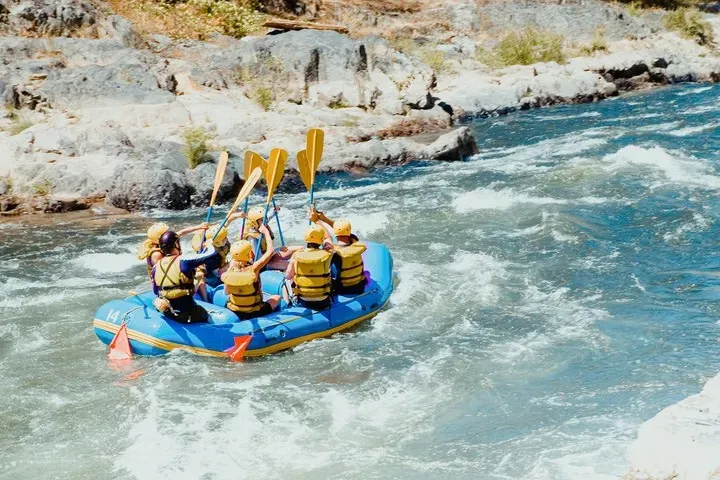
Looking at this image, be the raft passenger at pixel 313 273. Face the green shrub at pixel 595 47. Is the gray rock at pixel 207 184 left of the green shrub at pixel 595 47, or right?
left

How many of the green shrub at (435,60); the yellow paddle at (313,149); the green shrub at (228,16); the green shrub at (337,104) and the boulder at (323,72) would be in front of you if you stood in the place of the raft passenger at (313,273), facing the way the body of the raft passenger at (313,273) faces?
5

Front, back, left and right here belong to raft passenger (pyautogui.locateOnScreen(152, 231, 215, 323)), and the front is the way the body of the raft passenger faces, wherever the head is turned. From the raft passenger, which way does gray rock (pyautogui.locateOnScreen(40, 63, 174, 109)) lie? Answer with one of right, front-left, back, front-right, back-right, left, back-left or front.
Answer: front-left

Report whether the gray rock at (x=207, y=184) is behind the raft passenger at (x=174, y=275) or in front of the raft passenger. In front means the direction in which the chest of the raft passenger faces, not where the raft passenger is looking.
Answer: in front

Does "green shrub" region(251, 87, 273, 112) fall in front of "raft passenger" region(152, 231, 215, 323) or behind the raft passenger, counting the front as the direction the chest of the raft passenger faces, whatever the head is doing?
in front

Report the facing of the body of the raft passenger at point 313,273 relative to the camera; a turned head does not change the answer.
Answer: away from the camera

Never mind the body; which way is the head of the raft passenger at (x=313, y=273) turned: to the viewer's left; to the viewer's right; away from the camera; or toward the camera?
away from the camera

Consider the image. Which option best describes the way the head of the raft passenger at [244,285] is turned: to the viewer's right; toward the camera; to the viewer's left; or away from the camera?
away from the camera

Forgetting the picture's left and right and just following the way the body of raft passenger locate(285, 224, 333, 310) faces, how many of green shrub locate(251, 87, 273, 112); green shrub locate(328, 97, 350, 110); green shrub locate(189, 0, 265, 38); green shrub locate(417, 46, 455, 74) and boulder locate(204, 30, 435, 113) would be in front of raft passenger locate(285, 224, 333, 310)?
5
